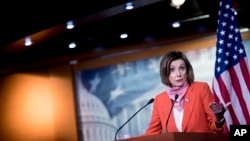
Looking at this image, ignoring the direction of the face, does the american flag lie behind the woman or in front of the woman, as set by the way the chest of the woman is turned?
behind

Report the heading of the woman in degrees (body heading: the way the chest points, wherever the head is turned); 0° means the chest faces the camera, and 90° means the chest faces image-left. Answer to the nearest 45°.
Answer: approximately 0°
